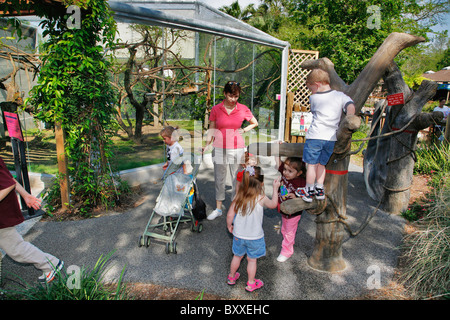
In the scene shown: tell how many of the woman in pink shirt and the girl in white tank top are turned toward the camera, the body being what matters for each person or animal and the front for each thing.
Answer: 1

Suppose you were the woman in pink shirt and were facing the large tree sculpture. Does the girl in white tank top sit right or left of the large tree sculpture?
right

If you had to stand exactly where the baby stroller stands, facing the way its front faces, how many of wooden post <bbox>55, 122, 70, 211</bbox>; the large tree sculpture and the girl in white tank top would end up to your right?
1

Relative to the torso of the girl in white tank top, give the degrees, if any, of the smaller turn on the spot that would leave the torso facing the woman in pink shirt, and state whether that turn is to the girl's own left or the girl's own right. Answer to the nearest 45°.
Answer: approximately 45° to the girl's own left

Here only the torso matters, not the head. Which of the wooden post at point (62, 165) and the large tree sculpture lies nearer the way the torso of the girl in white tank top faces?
the large tree sculpture

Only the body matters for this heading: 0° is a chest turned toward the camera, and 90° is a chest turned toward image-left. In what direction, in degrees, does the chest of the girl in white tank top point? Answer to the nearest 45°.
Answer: approximately 225°

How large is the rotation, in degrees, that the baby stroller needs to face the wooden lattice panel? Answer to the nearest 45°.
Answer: approximately 180°

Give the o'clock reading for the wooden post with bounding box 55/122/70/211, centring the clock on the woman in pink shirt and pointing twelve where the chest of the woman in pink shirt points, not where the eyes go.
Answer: The wooden post is roughly at 3 o'clock from the woman in pink shirt.

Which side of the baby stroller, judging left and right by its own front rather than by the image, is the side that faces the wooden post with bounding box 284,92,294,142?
back

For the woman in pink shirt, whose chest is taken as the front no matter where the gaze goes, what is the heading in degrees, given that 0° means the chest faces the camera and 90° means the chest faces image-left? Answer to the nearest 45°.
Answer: approximately 0°

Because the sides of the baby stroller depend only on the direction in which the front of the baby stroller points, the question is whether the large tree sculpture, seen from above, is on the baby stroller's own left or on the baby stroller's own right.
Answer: on the baby stroller's own left

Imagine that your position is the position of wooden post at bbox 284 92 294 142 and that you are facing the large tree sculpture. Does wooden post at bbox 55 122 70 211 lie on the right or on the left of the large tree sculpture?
right
